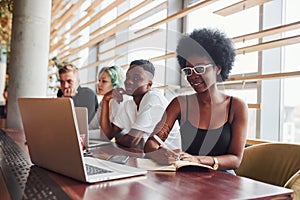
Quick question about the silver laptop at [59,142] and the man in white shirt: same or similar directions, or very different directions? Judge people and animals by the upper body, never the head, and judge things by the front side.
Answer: very different directions

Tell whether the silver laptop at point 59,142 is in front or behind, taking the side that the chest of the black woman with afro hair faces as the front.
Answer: in front

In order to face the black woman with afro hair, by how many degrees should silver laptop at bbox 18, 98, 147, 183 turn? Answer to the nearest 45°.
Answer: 0° — it already faces them

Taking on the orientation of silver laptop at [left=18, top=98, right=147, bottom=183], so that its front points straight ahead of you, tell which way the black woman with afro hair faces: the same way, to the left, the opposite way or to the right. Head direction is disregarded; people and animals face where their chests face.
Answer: the opposite way

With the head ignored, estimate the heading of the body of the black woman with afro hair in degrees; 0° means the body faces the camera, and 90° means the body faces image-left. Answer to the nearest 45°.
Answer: approximately 45°

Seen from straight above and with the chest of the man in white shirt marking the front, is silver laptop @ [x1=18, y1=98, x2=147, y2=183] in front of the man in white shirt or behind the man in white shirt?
in front

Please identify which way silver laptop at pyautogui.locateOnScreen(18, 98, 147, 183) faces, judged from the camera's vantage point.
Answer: facing away from the viewer and to the right of the viewer

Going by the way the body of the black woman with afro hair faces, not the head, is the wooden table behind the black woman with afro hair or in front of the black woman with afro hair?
in front
